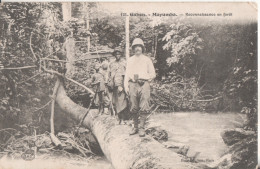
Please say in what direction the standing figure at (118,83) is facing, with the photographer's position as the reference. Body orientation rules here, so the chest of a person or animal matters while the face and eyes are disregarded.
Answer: facing the viewer
